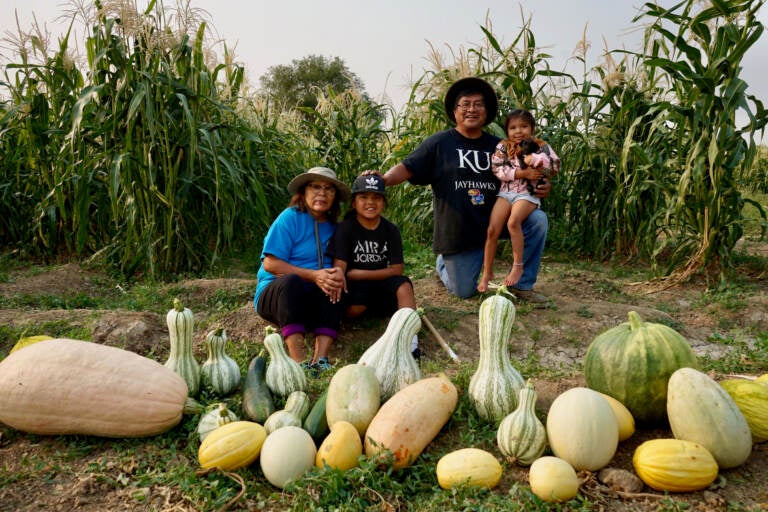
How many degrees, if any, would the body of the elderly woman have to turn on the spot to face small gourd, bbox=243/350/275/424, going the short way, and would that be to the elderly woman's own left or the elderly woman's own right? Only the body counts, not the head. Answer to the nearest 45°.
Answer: approximately 45° to the elderly woman's own right

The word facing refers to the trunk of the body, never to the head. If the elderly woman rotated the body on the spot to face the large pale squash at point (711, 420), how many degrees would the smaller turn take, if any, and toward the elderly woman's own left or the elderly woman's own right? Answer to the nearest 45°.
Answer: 0° — they already face it

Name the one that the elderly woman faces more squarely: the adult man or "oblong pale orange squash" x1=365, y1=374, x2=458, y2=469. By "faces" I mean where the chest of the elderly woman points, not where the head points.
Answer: the oblong pale orange squash

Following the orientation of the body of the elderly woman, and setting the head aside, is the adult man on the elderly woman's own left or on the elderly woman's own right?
on the elderly woman's own left

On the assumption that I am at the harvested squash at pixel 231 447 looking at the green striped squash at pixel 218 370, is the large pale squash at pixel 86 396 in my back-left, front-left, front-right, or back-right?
front-left

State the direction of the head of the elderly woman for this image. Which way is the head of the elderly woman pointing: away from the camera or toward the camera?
toward the camera

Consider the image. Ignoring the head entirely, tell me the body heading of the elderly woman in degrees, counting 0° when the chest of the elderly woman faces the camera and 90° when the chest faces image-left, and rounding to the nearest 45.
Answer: approximately 315°

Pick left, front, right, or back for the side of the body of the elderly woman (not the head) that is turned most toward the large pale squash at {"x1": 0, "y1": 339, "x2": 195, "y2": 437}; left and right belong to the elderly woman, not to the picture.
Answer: right

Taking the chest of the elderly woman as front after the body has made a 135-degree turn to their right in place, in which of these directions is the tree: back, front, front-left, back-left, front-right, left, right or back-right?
right

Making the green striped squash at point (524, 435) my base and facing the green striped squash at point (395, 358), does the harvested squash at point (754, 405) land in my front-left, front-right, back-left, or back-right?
back-right

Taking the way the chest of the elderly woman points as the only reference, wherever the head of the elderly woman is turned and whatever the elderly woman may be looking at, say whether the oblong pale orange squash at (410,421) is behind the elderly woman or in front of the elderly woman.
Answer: in front

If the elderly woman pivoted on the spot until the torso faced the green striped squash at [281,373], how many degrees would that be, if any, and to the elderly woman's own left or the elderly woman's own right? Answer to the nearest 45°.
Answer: approximately 45° to the elderly woman's own right

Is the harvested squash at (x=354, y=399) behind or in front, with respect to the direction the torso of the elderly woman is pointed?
in front

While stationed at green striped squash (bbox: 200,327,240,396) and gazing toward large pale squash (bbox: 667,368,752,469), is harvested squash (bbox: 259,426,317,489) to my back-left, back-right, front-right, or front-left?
front-right

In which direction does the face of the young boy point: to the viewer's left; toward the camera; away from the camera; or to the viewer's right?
toward the camera

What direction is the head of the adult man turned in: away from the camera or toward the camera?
toward the camera
